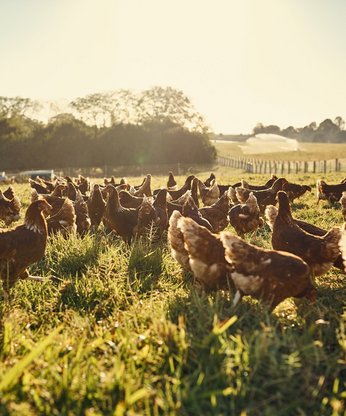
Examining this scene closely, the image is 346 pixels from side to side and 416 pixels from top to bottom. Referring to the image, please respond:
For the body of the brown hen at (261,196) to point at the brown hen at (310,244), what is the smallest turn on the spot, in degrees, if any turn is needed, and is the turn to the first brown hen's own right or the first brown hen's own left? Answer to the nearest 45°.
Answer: approximately 90° to the first brown hen's own right

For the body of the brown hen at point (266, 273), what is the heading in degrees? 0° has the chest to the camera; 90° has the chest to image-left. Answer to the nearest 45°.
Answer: approximately 270°

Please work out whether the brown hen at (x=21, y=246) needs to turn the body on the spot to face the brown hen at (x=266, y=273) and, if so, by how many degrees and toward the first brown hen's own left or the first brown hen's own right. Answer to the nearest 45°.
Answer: approximately 45° to the first brown hen's own right

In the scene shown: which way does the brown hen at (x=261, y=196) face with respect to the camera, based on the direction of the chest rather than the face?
to the viewer's right

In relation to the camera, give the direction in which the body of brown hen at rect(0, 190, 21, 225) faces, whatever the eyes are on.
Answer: to the viewer's left

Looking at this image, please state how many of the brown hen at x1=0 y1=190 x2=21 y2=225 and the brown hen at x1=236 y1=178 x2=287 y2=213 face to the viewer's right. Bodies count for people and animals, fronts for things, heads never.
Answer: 1
